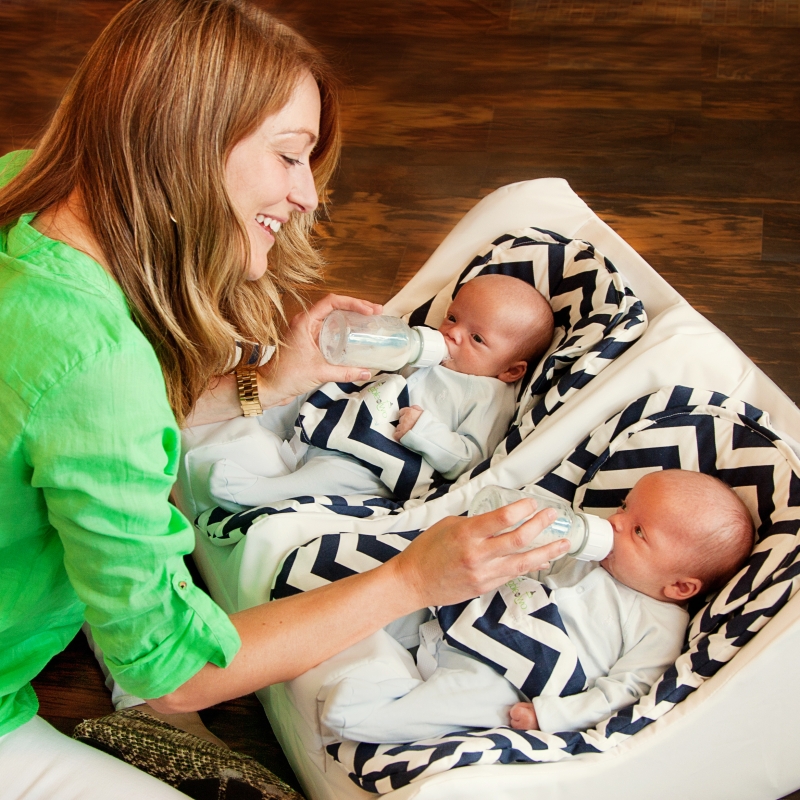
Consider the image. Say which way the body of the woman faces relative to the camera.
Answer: to the viewer's right

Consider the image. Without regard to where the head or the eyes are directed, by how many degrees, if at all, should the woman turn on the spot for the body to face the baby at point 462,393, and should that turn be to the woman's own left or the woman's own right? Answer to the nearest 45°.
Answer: approximately 45° to the woman's own left
